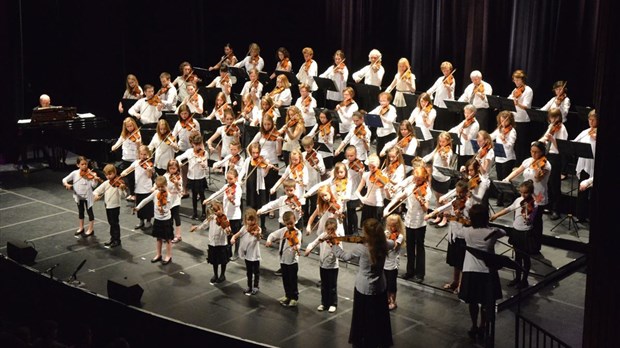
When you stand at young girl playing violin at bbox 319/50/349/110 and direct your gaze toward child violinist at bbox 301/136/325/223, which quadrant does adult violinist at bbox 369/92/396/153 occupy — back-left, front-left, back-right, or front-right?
front-left

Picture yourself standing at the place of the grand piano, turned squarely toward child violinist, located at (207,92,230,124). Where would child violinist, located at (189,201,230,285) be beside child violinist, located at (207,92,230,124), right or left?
right

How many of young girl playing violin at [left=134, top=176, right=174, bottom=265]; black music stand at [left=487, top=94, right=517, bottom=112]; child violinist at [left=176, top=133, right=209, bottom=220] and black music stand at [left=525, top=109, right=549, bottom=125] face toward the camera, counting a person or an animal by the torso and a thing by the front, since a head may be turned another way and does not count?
2

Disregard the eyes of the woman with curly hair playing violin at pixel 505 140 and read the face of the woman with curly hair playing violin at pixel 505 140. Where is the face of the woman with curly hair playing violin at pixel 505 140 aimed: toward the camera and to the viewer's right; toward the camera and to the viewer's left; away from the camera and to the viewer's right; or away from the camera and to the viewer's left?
toward the camera and to the viewer's left

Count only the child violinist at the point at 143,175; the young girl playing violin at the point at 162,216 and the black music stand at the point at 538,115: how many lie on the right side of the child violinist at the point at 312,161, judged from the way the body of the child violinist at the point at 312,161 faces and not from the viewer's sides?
2

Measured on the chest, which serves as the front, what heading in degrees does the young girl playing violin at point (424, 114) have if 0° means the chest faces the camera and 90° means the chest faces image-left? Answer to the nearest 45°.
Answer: approximately 0°

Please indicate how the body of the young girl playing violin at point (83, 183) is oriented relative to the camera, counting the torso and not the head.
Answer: toward the camera

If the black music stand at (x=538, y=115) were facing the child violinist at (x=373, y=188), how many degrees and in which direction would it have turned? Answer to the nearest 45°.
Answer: approximately 180°

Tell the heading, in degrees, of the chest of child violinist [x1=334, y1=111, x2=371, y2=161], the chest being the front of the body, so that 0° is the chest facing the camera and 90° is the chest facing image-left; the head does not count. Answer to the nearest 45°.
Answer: approximately 45°

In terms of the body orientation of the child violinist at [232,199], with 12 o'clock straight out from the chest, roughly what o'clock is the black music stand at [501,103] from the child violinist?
The black music stand is roughly at 7 o'clock from the child violinist.

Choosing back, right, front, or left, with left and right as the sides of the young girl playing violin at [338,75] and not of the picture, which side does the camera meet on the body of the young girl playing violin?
front

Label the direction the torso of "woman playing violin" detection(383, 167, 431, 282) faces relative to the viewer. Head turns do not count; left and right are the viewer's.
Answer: facing the viewer and to the left of the viewer

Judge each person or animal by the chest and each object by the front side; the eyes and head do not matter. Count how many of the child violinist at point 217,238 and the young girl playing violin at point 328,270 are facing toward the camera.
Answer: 2

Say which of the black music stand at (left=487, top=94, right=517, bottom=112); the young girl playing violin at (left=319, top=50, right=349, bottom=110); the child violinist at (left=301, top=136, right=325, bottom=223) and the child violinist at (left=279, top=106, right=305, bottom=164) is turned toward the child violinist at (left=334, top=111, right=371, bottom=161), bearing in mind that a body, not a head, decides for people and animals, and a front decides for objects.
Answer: the young girl playing violin

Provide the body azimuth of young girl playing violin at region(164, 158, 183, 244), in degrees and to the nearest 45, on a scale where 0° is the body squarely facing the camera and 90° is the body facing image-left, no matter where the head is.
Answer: approximately 0°

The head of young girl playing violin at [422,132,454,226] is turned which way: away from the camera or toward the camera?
toward the camera

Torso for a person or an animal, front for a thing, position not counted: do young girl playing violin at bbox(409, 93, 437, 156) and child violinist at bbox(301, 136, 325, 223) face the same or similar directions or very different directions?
same or similar directions

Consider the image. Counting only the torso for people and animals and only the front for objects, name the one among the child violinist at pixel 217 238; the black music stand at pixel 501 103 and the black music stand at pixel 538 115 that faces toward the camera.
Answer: the child violinist

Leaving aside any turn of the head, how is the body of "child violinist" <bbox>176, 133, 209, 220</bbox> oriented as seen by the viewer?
toward the camera
